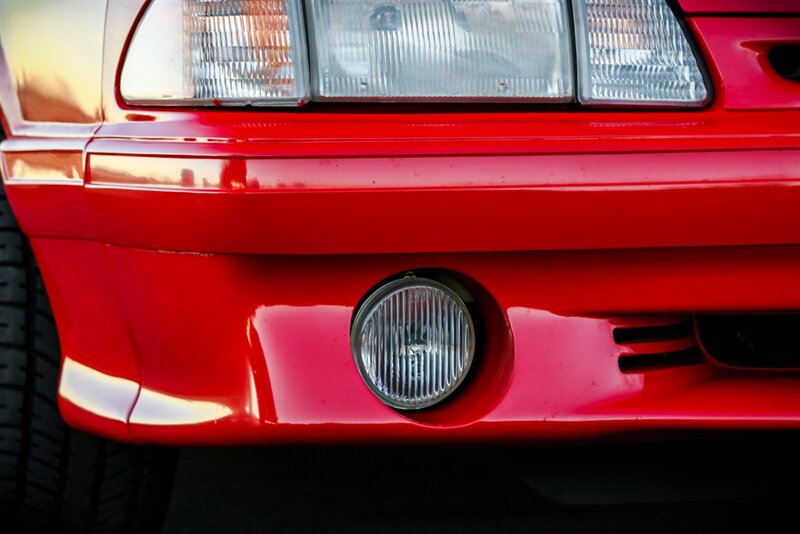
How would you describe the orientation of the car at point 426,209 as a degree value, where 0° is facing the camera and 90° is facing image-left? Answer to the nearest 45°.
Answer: approximately 0°
